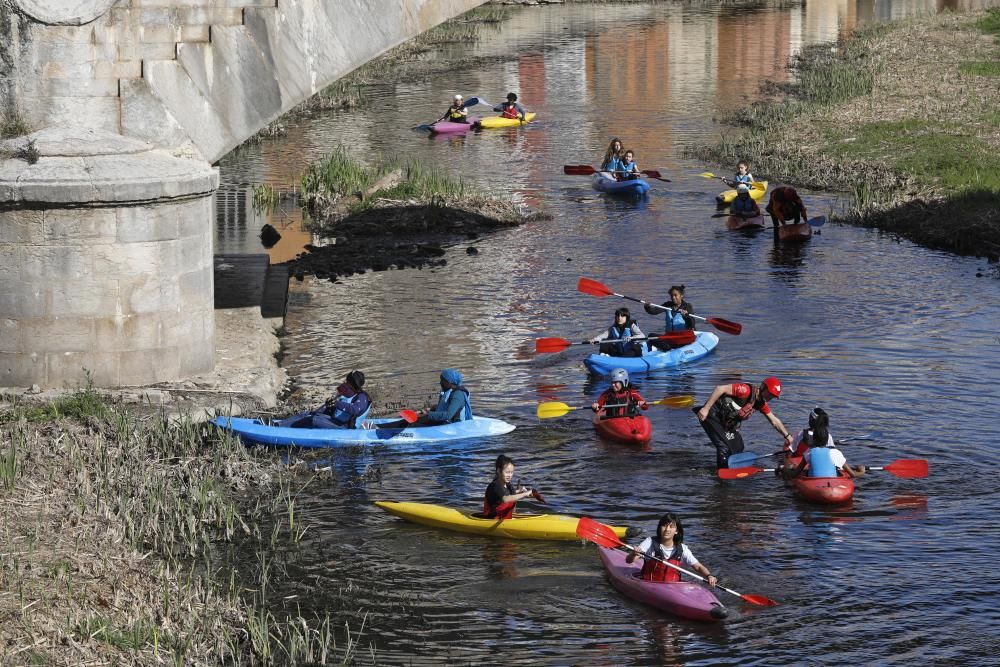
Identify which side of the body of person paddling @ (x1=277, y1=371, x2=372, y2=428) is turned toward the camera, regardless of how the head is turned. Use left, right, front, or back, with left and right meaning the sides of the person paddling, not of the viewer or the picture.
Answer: left

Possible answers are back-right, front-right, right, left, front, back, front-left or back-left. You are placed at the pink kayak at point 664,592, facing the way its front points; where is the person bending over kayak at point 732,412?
back-left

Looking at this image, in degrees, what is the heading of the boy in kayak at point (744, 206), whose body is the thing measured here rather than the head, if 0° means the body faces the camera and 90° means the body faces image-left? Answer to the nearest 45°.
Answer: approximately 0°

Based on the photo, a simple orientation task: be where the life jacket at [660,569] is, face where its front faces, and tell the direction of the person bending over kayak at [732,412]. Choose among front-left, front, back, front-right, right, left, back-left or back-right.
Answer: back-left

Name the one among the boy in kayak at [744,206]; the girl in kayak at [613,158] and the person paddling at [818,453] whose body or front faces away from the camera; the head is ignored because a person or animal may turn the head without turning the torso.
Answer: the person paddling

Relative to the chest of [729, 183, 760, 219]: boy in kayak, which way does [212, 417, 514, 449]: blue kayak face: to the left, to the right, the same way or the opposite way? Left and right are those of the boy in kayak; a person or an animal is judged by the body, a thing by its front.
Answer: to the right

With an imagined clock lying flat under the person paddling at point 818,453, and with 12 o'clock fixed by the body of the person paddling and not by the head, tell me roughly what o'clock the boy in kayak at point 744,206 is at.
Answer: The boy in kayak is roughly at 12 o'clock from the person paddling.

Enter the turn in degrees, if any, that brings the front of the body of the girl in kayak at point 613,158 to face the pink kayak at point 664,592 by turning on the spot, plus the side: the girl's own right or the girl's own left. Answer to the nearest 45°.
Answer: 0° — they already face it

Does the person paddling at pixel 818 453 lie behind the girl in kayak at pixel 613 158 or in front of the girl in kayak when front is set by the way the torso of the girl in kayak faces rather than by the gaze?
in front

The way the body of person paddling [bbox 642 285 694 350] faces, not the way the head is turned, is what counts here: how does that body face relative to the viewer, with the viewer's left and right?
facing the viewer and to the left of the viewer

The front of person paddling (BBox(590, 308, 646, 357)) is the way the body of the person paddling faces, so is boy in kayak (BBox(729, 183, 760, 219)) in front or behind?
behind

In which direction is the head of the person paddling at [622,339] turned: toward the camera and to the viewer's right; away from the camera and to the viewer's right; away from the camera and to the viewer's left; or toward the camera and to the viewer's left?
toward the camera and to the viewer's left

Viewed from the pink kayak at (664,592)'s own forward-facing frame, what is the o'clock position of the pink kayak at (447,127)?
the pink kayak at (447,127) is roughly at 7 o'clock from the pink kayak at (664,592).
